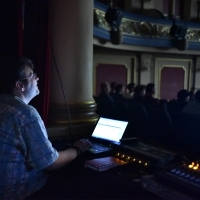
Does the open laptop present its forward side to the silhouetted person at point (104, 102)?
no

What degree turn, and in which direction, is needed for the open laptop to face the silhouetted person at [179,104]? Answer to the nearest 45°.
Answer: approximately 135° to its right

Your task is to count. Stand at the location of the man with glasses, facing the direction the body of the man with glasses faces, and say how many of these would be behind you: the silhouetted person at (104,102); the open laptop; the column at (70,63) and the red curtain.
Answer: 0

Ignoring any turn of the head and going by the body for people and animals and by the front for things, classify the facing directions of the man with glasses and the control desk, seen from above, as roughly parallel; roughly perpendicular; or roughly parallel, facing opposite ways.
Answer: roughly parallel, facing opposite ways

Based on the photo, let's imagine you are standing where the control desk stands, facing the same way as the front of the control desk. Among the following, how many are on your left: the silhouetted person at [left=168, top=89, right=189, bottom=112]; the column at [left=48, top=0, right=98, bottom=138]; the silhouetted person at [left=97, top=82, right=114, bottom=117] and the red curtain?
0

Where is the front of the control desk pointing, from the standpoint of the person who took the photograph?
facing the viewer and to the left of the viewer

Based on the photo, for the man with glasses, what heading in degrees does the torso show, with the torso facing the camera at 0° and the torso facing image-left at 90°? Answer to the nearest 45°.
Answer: approximately 225°

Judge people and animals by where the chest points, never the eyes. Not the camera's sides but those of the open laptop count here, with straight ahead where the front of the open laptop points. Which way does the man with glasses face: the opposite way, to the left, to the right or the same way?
the opposite way

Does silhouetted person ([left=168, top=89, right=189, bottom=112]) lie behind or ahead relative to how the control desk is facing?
behind

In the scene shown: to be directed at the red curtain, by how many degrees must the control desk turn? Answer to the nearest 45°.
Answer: approximately 90° to its right

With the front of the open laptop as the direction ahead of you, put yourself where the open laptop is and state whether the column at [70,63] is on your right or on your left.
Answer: on your right

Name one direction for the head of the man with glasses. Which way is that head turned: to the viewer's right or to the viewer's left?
to the viewer's right

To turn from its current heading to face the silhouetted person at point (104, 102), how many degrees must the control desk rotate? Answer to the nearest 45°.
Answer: approximately 135° to its right

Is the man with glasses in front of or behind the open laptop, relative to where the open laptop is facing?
in front

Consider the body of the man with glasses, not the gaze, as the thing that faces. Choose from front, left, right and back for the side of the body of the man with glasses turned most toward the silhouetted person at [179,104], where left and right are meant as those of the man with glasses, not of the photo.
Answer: front

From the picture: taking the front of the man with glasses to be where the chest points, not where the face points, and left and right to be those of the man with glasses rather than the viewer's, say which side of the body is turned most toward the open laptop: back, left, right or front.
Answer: front
